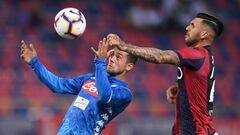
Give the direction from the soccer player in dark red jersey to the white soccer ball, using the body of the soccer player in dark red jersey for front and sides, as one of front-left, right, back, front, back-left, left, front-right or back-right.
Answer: front

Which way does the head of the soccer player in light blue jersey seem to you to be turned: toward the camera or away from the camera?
toward the camera

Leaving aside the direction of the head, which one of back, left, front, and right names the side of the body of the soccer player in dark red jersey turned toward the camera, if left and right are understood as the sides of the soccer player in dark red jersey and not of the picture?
left

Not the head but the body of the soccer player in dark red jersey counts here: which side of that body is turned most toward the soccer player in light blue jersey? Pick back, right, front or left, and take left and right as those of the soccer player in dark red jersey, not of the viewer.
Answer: front

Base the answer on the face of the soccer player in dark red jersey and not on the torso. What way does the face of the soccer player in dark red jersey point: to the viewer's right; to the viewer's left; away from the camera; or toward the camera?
to the viewer's left

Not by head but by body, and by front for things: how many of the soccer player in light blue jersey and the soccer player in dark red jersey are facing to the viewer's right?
0
